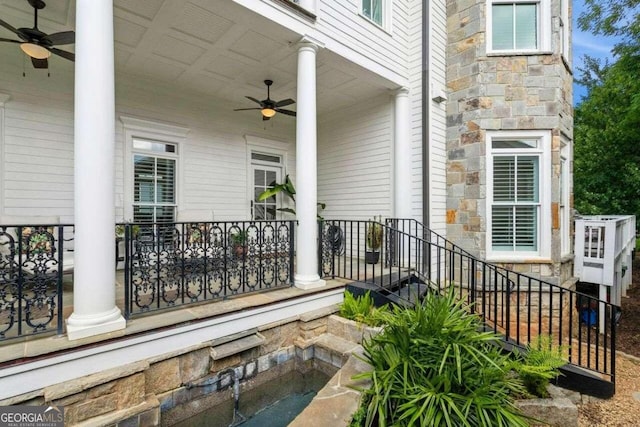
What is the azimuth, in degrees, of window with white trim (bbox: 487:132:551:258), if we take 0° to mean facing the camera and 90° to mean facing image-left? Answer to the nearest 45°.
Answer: approximately 0°

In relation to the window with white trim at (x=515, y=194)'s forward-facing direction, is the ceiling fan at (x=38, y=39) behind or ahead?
ahead

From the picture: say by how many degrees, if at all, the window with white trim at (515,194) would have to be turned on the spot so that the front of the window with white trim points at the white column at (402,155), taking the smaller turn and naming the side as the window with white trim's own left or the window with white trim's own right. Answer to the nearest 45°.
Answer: approximately 90° to the window with white trim's own right

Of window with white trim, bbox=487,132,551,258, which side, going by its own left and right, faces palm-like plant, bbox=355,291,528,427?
front

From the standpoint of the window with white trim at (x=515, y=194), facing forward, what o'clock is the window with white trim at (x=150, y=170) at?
the window with white trim at (x=150, y=170) is roughly at 2 o'clock from the window with white trim at (x=515, y=194).

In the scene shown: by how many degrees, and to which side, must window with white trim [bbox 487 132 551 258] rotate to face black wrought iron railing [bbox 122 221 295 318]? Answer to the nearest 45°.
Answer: approximately 45° to its right

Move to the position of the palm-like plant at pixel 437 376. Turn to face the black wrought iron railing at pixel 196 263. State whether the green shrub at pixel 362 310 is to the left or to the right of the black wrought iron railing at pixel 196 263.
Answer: right

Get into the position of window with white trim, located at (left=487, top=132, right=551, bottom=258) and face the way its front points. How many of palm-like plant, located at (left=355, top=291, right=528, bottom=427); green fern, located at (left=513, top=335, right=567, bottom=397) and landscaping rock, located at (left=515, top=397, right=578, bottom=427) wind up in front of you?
3

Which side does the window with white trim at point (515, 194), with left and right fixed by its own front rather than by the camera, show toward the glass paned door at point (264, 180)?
right

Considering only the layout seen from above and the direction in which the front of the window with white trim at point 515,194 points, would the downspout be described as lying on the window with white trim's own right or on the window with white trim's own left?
on the window with white trim's own right

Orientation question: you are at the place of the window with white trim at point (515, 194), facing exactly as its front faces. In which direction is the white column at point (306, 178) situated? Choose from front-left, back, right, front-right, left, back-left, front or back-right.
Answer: front-right
